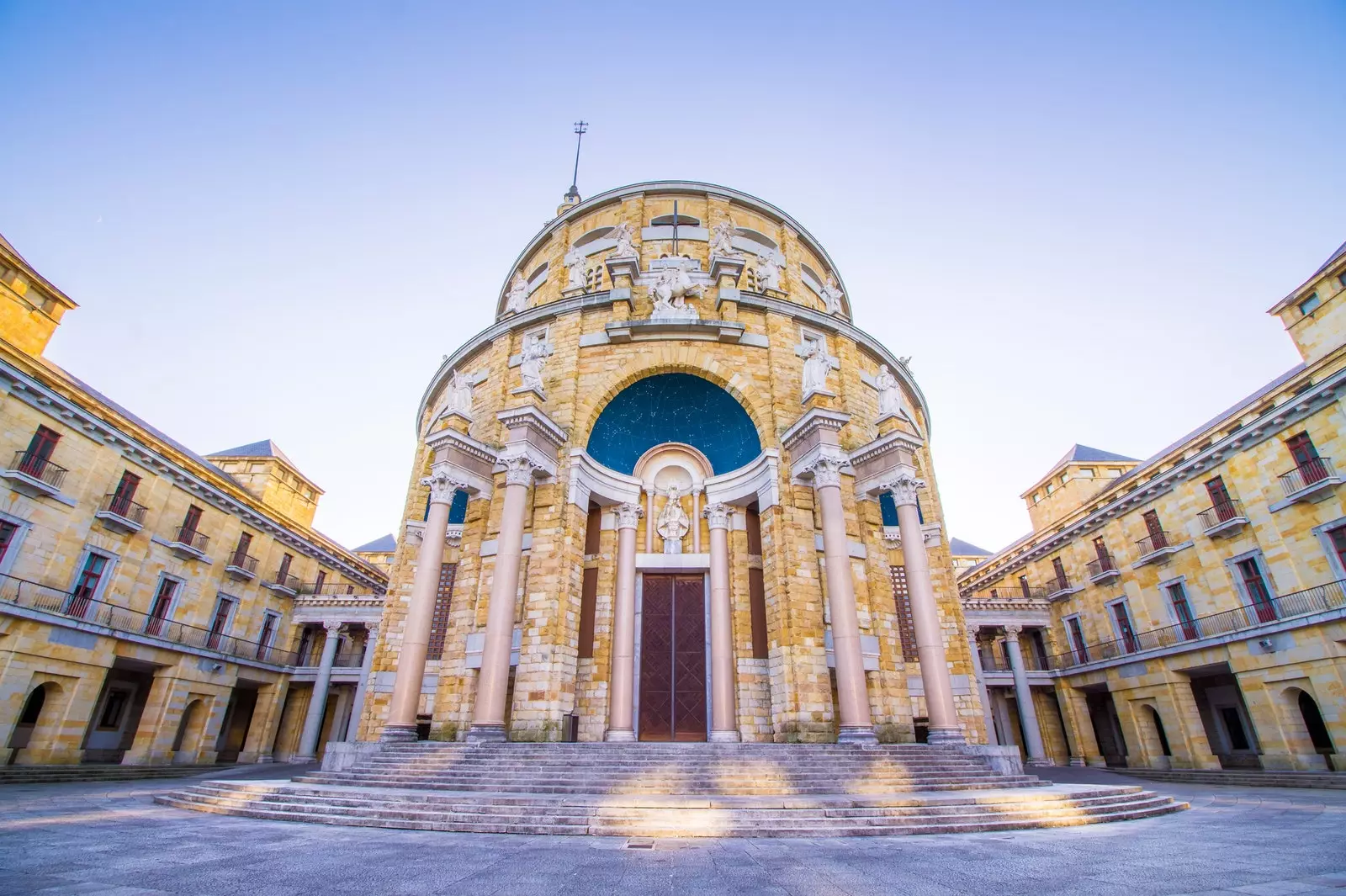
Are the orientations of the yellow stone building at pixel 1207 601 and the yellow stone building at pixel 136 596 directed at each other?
yes

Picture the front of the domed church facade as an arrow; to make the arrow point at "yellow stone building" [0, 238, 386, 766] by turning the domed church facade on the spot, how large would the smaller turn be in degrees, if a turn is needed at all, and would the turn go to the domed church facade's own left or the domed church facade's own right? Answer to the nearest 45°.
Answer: approximately 90° to the domed church facade's own right

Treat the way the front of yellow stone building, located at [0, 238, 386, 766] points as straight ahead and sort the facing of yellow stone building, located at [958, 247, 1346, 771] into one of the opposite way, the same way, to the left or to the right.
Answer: the opposite way

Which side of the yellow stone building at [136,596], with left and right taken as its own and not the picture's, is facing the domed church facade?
front

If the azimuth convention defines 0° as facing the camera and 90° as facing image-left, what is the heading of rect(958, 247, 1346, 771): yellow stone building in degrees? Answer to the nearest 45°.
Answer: approximately 45°

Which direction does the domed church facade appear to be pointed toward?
toward the camera

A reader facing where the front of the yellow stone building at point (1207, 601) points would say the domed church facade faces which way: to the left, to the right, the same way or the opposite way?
to the left

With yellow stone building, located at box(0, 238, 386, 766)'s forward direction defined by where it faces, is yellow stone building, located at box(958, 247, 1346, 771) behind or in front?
in front

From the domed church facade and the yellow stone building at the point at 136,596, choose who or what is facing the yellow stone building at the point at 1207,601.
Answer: the yellow stone building at the point at 136,596

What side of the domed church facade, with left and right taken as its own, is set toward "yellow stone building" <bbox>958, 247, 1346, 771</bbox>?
left

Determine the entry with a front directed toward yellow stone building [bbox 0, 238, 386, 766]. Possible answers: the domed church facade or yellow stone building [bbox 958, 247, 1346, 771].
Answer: yellow stone building [bbox 958, 247, 1346, 771]

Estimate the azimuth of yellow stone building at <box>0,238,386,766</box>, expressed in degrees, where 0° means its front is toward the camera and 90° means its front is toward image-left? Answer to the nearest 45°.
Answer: approximately 315°

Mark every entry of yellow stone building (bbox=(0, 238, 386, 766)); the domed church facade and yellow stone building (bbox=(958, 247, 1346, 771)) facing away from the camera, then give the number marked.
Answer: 0
